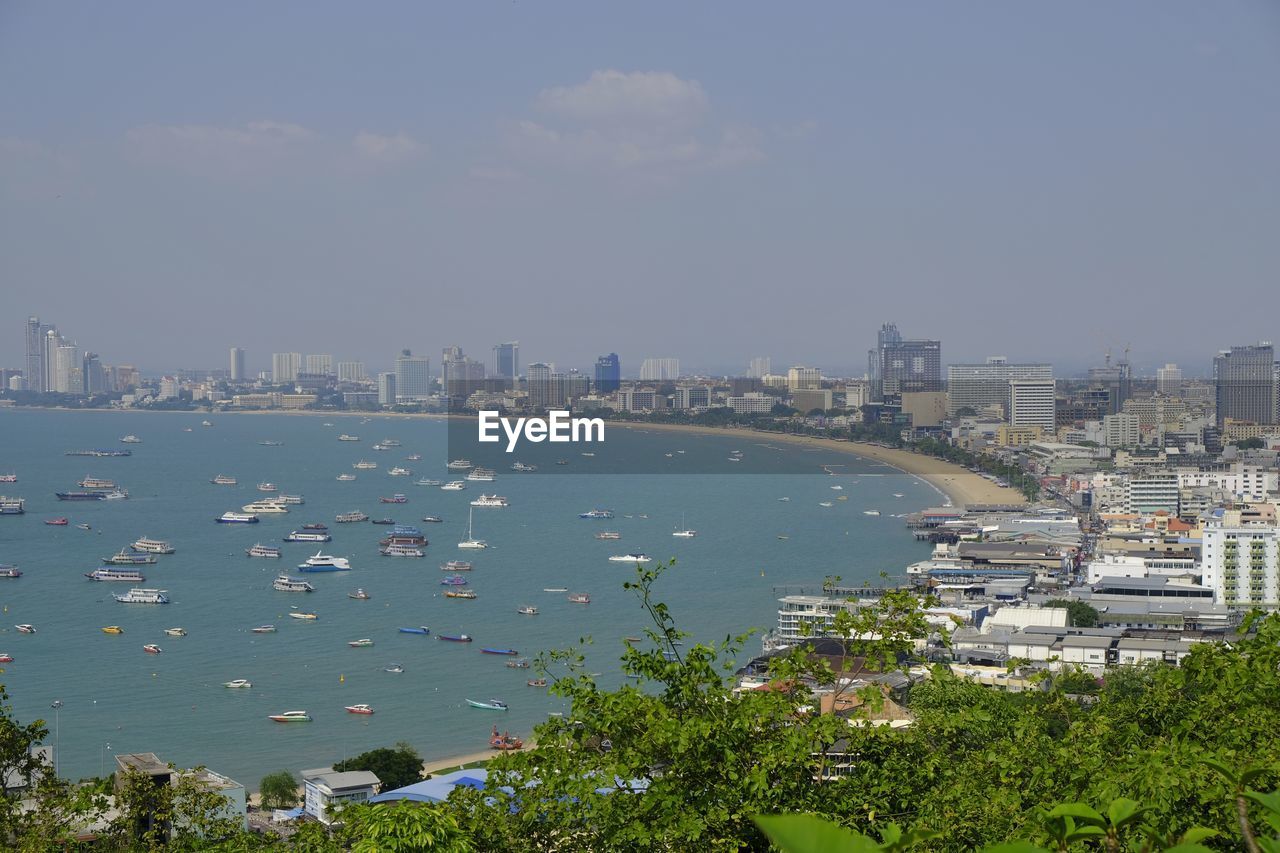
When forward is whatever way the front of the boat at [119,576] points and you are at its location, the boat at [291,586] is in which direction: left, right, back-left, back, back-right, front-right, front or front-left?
back-left

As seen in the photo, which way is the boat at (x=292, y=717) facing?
to the viewer's left

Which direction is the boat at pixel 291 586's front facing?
to the viewer's left

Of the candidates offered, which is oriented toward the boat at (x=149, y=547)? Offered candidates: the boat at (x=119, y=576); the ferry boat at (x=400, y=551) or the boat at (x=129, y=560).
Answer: the ferry boat

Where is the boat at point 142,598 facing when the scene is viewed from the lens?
facing to the left of the viewer

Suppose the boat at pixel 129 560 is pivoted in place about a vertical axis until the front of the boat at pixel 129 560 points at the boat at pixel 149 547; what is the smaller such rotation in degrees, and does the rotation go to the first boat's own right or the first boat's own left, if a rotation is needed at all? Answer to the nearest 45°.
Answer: approximately 90° to the first boat's own right

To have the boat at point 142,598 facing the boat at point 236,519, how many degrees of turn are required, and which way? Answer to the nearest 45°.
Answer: approximately 90° to its right

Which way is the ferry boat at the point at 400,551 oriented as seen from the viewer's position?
to the viewer's left

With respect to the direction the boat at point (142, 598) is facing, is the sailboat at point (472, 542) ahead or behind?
behind

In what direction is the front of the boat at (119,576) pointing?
to the viewer's left

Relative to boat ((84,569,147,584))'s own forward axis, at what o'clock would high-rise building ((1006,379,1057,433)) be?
The high-rise building is roughly at 5 o'clock from the boat.

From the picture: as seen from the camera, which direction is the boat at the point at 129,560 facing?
to the viewer's left

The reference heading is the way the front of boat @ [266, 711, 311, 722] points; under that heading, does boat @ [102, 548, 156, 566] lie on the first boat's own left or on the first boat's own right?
on the first boat's own right

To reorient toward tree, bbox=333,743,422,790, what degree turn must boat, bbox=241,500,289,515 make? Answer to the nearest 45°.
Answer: approximately 90° to its left

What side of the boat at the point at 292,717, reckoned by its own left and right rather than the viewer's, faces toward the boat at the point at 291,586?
right
